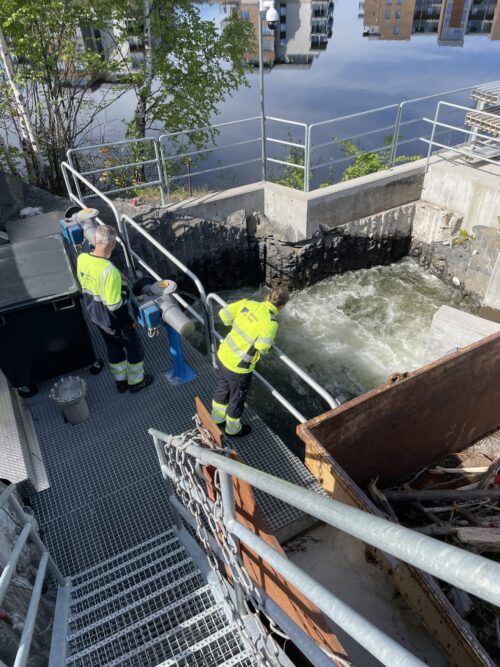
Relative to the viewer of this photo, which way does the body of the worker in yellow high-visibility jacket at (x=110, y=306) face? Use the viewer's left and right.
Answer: facing away from the viewer and to the right of the viewer

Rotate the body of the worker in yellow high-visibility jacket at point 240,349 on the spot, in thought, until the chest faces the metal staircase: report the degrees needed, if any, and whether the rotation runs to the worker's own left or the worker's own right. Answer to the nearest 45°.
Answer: approximately 135° to the worker's own right

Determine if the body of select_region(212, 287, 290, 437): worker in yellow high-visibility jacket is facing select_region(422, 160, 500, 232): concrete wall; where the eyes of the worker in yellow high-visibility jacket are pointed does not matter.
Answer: yes

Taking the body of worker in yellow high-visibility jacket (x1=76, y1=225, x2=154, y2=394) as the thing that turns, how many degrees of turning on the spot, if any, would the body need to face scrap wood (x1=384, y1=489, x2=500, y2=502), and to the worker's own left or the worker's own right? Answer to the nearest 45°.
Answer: approximately 90° to the worker's own right

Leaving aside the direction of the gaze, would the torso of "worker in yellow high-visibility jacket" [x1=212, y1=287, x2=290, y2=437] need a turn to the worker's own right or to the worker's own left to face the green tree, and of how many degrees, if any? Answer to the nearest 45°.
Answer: approximately 45° to the worker's own left

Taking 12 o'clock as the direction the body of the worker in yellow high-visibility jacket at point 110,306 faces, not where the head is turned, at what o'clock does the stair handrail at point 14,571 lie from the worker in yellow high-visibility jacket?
The stair handrail is roughly at 5 o'clock from the worker in yellow high-visibility jacket.

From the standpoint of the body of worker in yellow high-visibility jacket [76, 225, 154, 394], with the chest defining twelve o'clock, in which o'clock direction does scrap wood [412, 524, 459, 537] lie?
The scrap wood is roughly at 3 o'clock from the worker in yellow high-visibility jacket.

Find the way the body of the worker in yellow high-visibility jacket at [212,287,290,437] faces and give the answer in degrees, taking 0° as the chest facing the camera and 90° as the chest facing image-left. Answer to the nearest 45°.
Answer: approximately 225°

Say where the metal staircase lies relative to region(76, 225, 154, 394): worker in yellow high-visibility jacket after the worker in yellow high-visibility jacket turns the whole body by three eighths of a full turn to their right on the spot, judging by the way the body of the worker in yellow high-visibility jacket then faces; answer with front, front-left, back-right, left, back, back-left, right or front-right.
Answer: front

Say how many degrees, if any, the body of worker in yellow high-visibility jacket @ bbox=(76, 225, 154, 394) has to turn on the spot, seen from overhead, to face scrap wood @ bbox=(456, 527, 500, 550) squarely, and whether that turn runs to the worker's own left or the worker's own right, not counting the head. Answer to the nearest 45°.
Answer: approximately 90° to the worker's own right
